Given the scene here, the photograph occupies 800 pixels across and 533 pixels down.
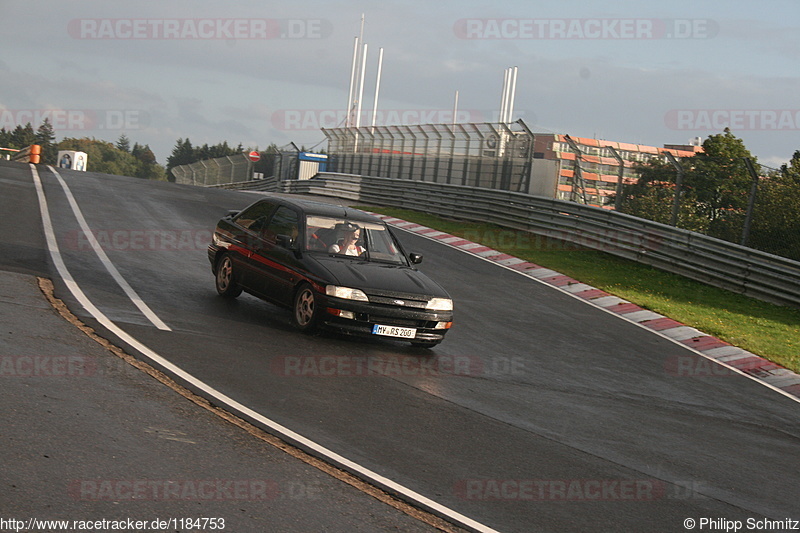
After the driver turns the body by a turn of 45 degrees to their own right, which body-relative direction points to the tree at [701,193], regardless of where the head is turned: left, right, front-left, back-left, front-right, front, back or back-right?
back-left

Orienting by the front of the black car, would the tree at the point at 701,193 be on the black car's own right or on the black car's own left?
on the black car's own left

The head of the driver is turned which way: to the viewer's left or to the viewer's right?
to the viewer's right

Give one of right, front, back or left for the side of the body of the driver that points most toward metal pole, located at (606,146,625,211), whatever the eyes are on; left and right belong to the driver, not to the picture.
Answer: left

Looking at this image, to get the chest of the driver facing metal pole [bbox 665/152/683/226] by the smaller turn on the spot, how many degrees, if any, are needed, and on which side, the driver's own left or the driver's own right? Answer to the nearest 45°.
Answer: approximately 90° to the driver's own left

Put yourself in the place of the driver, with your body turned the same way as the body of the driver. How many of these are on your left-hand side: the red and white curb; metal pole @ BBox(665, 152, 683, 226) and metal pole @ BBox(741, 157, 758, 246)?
3

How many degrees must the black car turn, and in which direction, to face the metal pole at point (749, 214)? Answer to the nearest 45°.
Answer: approximately 90° to its left

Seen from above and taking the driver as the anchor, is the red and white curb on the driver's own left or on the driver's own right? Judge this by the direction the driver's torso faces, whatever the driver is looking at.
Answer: on the driver's own left

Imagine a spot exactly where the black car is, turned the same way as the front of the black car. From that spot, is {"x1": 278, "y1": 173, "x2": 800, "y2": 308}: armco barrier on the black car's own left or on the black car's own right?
on the black car's own left

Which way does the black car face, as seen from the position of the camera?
facing the viewer and to the right of the viewer

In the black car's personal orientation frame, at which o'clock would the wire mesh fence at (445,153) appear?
The wire mesh fence is roughly at 8 o'clock from the black car.
